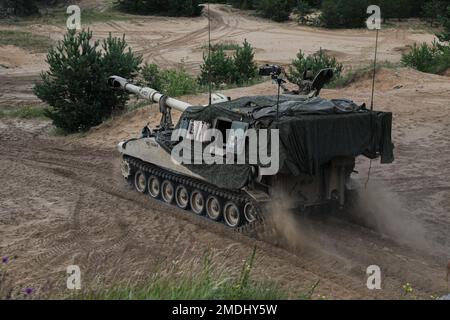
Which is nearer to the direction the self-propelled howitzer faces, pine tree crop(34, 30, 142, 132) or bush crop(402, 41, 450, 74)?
the pine tree

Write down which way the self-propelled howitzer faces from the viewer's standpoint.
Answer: facing away from the viewer and to the left of the viewer

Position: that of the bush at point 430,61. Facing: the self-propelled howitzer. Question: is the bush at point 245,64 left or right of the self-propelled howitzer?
right

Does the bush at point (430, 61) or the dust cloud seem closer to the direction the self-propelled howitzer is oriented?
the bush

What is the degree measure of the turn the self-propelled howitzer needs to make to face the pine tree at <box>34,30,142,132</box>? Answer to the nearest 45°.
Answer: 0° — it already faces it

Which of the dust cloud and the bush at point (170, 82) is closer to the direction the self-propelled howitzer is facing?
the bush

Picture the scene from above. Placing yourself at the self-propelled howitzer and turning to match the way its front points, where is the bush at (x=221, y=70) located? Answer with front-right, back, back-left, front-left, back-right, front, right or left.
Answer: front-right

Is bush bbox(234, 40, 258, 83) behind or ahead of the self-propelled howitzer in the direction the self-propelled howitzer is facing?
ahead

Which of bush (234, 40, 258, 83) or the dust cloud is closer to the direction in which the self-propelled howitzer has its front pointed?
the bush

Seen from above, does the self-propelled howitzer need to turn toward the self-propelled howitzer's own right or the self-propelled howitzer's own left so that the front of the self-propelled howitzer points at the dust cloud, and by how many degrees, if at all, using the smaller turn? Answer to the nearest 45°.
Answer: approximately 135° to the self-propelled howitzer's own right
